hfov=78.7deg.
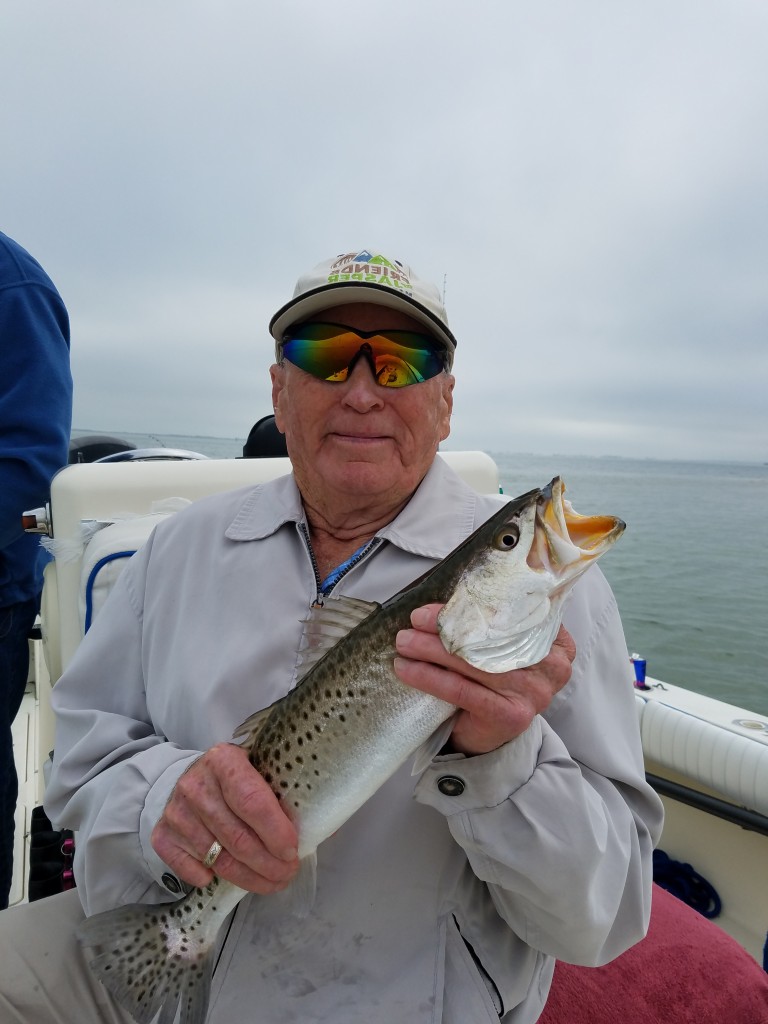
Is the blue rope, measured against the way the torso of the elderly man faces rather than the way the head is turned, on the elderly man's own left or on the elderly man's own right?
on the elderly man's own left

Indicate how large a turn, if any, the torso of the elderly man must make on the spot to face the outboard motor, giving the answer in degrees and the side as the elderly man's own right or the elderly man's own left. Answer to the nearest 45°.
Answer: approximately 135° to the elderly man's own right

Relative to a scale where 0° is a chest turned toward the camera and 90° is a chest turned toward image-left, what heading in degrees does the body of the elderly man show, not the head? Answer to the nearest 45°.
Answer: approximately 0°
